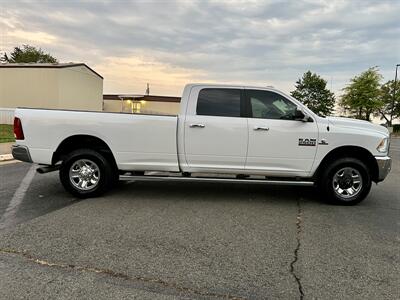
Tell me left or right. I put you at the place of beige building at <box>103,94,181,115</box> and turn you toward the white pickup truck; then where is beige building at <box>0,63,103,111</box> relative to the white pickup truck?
right

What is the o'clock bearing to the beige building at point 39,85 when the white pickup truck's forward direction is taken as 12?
The beige building is roughly at 8 o'clock from the white pickup truck.

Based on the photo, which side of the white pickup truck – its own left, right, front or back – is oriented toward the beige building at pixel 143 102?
left

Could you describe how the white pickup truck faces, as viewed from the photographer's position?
facing to the right of the viewer
